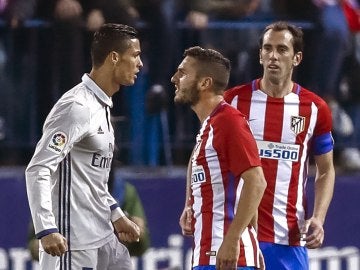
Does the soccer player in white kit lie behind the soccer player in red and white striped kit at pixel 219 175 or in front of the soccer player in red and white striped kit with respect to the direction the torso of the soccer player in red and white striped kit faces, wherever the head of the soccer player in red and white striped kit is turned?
in front

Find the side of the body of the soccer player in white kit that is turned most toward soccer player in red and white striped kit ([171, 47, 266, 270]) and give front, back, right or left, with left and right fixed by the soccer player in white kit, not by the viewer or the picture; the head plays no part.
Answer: front

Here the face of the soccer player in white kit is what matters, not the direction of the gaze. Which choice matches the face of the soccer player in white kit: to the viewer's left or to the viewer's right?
to the viewer's right

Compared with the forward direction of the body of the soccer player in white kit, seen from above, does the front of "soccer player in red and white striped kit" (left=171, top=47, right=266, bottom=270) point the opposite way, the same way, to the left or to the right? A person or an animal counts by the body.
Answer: the opposite way

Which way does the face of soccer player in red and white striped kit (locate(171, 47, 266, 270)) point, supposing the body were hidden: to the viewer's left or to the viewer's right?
to the viewer's left

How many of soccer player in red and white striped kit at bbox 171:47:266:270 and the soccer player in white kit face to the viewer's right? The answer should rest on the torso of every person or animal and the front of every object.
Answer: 1

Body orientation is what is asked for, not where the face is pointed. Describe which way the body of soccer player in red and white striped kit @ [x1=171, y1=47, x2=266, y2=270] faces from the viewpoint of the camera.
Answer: to the viewer's left

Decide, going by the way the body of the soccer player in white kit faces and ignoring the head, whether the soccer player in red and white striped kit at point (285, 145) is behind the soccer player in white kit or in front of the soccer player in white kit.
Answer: in front

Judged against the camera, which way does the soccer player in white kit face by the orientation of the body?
to the viewer's right
